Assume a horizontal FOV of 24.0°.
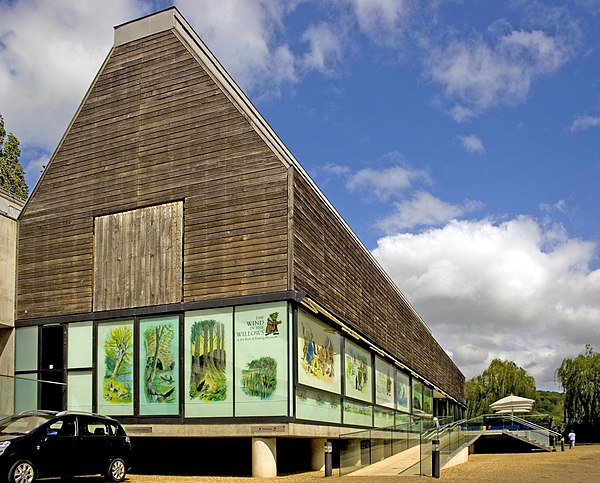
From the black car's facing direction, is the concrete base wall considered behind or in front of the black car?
behind

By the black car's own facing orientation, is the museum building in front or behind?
behind

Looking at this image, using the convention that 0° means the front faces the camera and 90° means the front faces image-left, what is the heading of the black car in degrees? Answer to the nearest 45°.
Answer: approximately 45°

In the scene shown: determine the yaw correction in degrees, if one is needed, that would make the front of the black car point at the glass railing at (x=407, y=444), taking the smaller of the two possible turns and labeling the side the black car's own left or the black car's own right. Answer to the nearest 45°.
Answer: approximately 180°
